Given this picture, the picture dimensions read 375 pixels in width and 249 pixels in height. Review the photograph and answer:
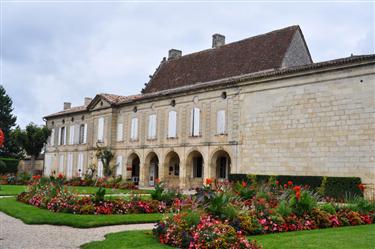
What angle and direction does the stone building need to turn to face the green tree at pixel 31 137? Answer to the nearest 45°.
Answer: approximately 90° to its right

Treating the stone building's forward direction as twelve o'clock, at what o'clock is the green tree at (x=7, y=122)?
The green tree is roughly at 3 o'clock from the stone building.

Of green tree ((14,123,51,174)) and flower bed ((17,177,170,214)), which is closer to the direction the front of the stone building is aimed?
the flower bed

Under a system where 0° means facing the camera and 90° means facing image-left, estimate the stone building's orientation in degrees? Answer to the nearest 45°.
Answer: approximately 45°

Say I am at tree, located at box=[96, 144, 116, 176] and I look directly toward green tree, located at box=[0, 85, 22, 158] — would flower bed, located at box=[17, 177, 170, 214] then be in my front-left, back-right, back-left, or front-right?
back-left

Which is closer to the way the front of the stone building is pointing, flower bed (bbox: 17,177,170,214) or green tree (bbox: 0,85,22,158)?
the flower bed
